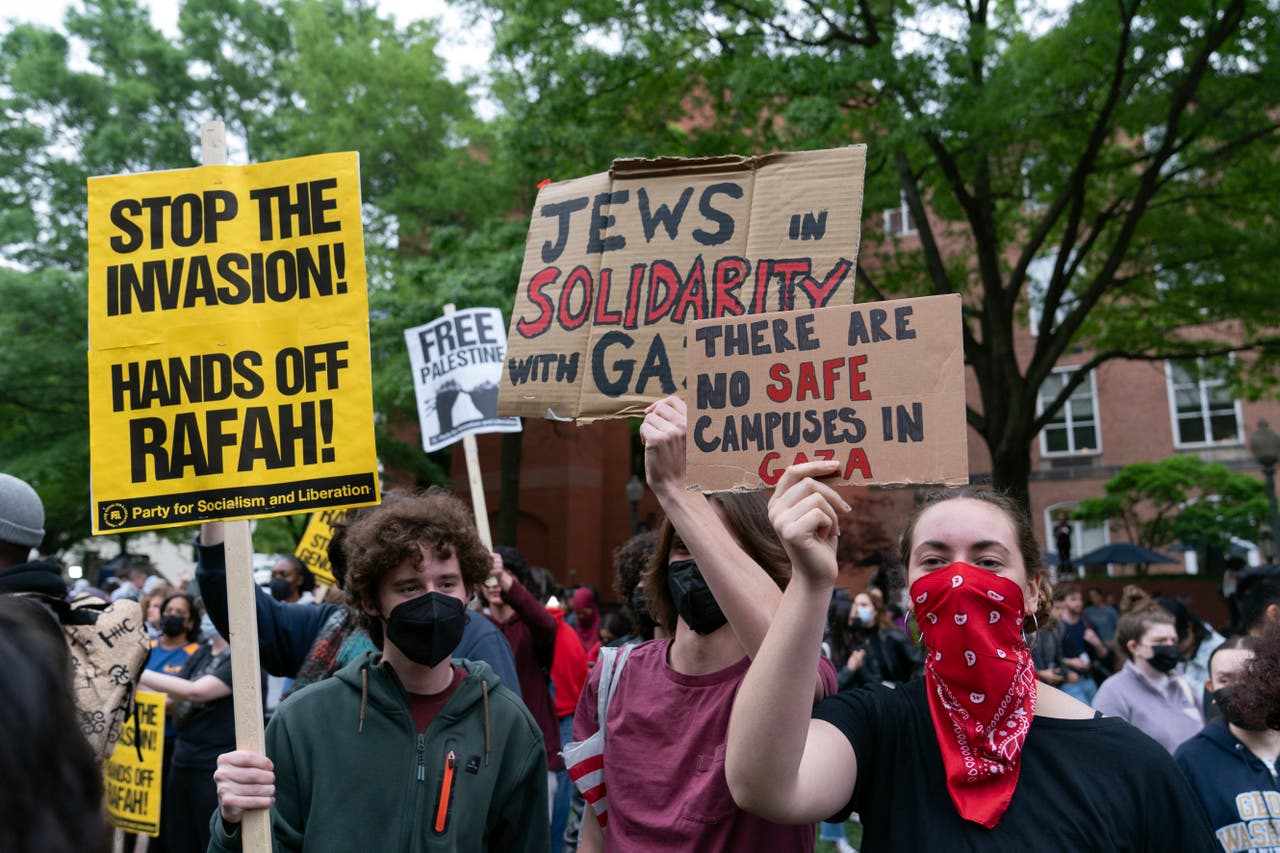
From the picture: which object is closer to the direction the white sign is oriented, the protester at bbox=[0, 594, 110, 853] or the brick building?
the protester

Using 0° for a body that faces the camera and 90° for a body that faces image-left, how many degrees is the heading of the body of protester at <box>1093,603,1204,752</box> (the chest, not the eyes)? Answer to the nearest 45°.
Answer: approximately 315°

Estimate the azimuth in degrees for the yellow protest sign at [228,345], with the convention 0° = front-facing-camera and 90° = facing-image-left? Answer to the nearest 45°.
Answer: approximately 0°

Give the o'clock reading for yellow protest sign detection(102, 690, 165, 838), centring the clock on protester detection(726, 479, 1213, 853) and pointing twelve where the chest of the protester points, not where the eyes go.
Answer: The yellow protest sign is roughly at 4 o'clock from the protester.

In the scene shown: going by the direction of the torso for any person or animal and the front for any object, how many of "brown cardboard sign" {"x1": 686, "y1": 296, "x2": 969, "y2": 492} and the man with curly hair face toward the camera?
2

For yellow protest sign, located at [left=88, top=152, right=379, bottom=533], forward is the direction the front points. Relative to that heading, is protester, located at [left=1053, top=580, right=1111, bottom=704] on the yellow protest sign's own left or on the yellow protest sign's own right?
on the yellow protest sign's own left

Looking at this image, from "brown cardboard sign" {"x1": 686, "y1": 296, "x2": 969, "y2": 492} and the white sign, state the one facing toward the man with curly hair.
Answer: the white sign

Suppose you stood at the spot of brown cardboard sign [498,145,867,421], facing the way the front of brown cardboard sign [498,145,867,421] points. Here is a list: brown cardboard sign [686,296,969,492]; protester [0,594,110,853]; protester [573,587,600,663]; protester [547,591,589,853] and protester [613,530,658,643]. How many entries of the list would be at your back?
3
